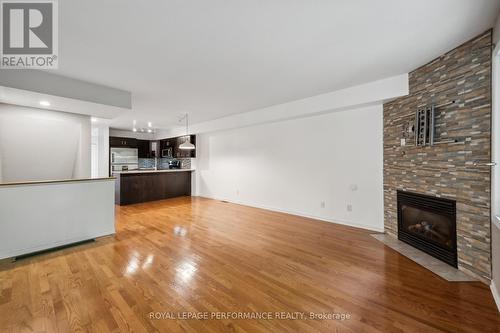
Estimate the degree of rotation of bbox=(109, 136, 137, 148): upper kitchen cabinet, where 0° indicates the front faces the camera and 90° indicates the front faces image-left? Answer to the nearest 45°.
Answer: approximately 0°

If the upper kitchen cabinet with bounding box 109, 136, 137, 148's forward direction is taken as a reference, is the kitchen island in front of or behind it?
in front

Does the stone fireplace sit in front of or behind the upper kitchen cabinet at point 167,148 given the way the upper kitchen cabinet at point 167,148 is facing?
in front

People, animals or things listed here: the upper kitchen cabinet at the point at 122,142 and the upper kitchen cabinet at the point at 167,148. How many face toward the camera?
2

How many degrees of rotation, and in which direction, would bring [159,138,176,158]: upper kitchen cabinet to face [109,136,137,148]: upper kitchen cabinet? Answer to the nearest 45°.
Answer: approximately 90° to its right

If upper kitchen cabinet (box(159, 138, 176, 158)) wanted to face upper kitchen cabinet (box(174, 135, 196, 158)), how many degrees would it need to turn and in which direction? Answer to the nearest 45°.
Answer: approximately 45° to its left

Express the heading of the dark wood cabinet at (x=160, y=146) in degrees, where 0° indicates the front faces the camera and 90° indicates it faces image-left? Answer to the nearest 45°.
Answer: approximately 0°

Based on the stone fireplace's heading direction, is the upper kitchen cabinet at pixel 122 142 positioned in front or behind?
in front
